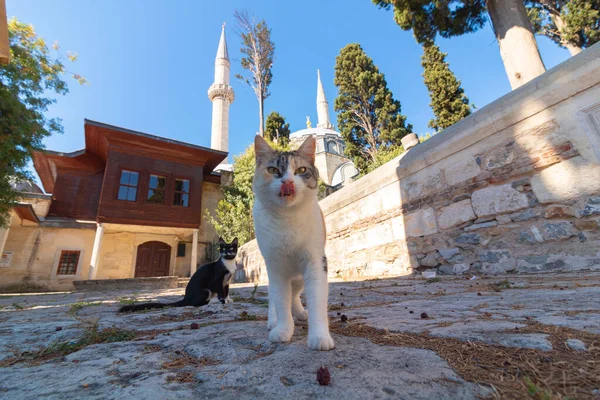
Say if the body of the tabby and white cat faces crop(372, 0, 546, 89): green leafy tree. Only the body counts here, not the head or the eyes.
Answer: no

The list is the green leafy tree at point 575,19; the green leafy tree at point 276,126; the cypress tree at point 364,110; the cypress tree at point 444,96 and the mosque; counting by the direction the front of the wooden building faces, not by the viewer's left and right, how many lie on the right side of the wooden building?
0

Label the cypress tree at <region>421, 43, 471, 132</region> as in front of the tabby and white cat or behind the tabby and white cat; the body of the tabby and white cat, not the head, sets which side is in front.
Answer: behind

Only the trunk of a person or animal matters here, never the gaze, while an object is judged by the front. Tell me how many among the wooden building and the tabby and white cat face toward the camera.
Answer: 2

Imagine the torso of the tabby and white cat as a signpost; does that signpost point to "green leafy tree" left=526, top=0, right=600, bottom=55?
no

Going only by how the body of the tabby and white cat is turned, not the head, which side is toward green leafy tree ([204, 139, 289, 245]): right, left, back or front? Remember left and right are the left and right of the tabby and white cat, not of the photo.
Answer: back

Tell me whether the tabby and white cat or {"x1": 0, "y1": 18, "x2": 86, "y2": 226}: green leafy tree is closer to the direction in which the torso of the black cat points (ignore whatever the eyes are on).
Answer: the tabby and white cat

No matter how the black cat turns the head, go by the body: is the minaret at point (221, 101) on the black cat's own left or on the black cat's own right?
on the black cat's own left

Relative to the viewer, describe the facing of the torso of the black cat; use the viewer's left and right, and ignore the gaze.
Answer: facing the viewer and to the right of the viewer

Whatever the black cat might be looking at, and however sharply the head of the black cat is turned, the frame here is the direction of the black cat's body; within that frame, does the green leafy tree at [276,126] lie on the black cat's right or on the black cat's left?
on the black cat's left

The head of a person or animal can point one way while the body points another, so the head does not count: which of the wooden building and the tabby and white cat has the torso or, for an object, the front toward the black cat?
the wooden building

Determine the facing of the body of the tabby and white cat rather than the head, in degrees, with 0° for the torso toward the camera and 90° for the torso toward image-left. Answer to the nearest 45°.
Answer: approximately 0°

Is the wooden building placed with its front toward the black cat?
yes

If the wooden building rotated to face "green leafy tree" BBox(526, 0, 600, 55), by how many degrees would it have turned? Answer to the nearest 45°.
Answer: approximately 45° to its left

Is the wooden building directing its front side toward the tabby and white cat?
yes

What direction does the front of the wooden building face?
toward the camera

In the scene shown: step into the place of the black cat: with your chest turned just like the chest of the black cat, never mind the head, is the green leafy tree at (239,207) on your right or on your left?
on your left

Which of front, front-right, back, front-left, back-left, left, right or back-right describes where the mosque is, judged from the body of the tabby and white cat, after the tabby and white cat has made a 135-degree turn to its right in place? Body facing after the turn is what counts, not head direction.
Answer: front-right
